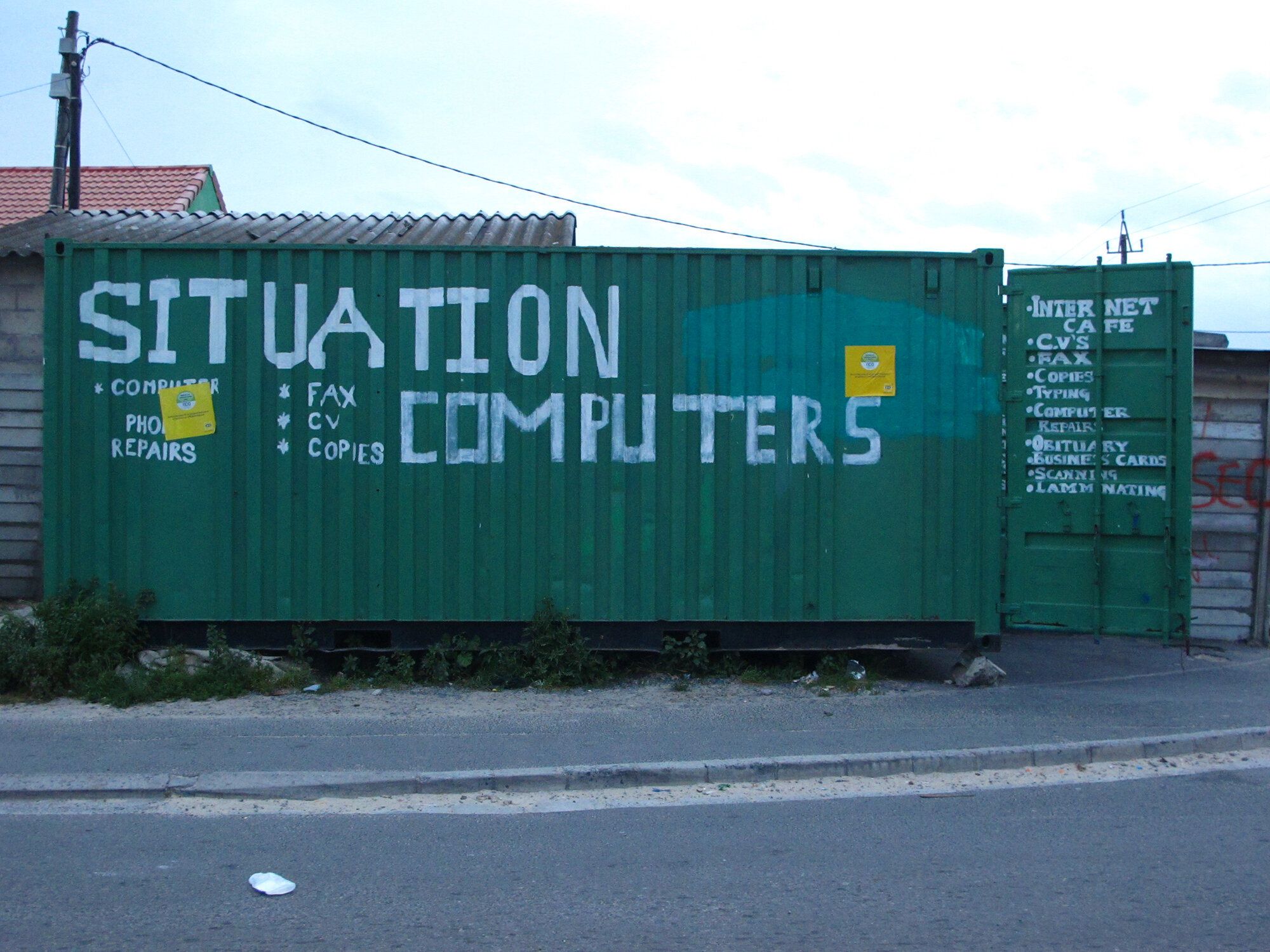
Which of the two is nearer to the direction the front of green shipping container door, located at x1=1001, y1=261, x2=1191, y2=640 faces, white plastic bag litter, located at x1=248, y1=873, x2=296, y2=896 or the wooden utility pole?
the white plastic bag litter

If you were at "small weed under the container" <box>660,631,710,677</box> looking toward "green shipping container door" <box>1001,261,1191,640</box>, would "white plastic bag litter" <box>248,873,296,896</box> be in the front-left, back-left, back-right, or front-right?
back-right

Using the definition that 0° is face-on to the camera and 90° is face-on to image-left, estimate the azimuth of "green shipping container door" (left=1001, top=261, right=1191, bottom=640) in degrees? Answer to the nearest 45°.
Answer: approximately 0°

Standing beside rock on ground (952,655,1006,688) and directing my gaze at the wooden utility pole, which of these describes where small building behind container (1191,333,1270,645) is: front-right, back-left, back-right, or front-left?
back-right

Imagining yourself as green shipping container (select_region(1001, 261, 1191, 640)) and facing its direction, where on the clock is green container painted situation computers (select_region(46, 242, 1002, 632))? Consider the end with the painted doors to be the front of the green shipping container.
green container painted situation computers (select_region(46, 242, 1002, 632)) is roughly at 2 o'clock from green shipping container (select_region(1001, 261, 1191, 640)).

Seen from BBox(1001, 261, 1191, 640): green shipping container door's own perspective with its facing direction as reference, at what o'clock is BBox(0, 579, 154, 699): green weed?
The green weed is roughly at 2 o'clock from the green shipping container door.

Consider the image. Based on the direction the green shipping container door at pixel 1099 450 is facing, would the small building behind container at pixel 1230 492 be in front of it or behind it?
behind
